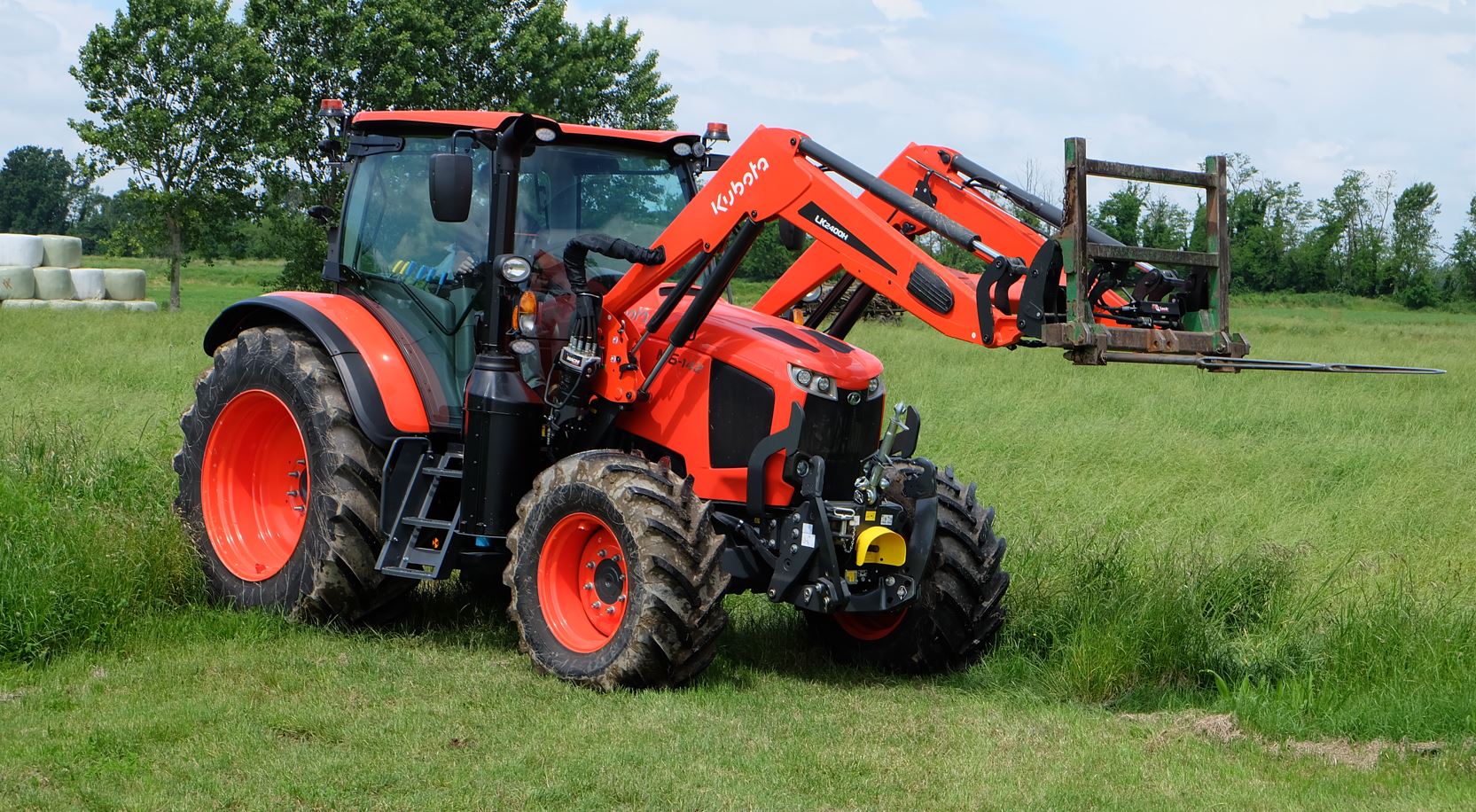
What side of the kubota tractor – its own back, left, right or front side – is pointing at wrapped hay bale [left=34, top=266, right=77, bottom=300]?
back

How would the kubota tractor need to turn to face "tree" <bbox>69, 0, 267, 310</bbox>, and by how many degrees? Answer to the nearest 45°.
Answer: approximately 180°

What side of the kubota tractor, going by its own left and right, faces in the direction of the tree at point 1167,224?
left

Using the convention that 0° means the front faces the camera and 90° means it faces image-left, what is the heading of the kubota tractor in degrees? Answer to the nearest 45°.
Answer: approximately 315°

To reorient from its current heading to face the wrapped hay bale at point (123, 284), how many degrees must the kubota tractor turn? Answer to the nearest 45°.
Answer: approximately 180°

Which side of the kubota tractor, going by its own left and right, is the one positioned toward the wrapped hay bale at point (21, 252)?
back
